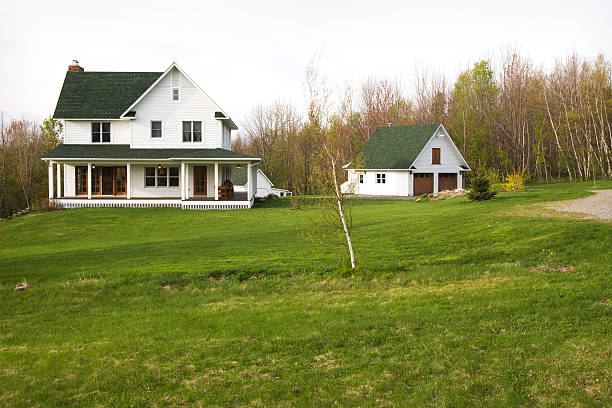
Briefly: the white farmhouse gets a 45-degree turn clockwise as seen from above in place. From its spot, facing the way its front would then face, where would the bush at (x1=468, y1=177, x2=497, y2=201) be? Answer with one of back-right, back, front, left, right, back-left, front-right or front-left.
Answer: left

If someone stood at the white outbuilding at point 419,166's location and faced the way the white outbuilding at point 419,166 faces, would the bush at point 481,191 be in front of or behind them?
in front

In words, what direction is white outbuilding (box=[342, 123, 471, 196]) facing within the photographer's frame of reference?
facing the viewer and to the right of the viewer

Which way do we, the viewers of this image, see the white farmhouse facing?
facing the viewer

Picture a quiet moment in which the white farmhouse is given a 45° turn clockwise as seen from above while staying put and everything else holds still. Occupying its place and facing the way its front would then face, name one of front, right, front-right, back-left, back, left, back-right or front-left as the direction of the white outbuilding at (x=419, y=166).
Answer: back-left
